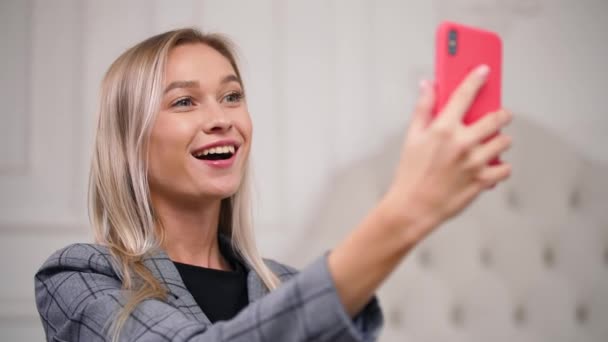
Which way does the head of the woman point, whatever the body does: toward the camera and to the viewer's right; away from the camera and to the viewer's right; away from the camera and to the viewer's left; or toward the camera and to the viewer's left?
toward the camera and to the viewer's right

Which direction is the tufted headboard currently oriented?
toward the camera

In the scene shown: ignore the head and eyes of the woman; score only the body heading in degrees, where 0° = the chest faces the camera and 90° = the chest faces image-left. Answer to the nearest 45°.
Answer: approximately 315°

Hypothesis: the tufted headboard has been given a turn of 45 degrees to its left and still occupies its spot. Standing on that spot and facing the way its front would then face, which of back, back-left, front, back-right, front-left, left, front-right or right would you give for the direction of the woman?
right
